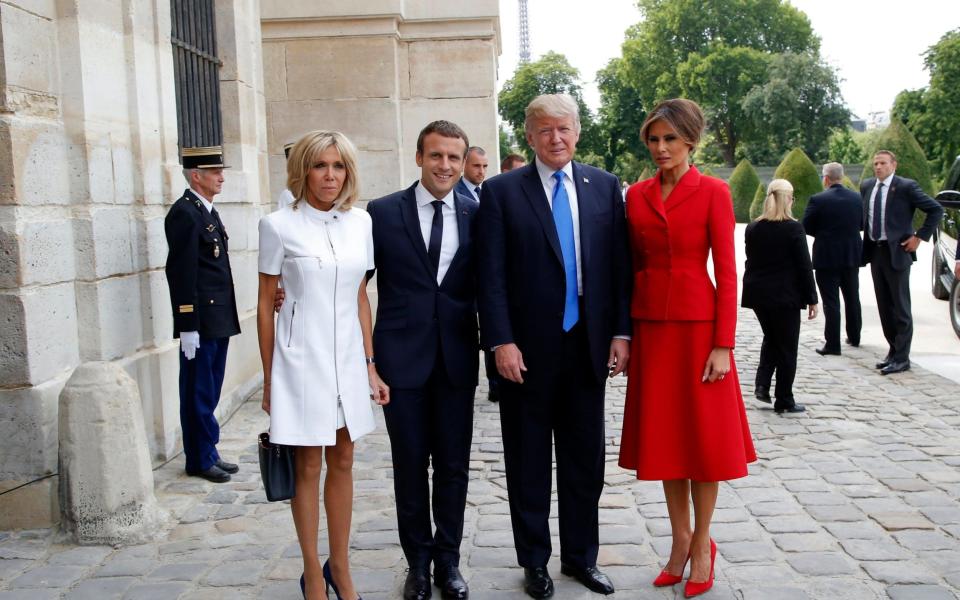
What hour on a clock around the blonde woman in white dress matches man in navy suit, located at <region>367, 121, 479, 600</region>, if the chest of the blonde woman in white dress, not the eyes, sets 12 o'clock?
The man in navy suit is roughly at 10 o'clock from the blonde woman in white dress.

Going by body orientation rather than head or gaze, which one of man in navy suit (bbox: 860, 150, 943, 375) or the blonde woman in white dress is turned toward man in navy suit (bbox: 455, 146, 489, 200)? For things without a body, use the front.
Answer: man in navy suit (bbox: 860, 150, 943, 375)

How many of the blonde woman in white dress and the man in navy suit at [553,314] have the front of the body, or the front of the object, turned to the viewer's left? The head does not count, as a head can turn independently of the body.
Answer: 0

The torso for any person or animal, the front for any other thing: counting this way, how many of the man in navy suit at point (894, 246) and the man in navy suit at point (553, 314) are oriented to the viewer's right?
0

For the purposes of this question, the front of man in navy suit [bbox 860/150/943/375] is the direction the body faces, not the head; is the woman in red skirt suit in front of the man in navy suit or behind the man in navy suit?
in front

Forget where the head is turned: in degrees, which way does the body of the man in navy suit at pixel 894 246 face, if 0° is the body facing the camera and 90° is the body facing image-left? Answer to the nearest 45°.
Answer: approximately 45°

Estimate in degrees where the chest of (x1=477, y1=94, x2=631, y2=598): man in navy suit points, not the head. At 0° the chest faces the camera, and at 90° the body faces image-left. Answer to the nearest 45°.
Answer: approximately 0°

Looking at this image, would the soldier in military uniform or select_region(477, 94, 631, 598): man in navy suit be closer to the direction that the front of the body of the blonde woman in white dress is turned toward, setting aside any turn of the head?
the man in navy suit

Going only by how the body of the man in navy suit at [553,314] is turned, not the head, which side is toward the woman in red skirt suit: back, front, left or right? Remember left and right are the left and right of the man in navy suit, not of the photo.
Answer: left

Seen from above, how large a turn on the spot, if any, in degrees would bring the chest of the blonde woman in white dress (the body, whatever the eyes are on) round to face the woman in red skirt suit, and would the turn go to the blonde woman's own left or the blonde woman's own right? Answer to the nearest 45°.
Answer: approximately 45° to the blonde woman's own left

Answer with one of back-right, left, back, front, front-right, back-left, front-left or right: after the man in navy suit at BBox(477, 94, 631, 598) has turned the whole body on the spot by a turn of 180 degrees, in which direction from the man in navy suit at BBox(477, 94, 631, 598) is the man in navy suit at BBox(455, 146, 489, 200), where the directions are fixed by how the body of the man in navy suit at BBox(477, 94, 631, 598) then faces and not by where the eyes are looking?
front

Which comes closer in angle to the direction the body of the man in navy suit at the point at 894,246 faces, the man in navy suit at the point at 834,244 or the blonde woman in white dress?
the blonde woman in white dress

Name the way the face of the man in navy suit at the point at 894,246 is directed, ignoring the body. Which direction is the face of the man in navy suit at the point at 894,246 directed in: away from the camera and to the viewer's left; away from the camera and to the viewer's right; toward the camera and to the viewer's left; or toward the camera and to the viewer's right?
toward the camera and to the viewer's left

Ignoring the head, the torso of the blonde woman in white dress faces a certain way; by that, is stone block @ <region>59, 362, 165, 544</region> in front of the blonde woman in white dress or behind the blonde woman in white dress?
behind
